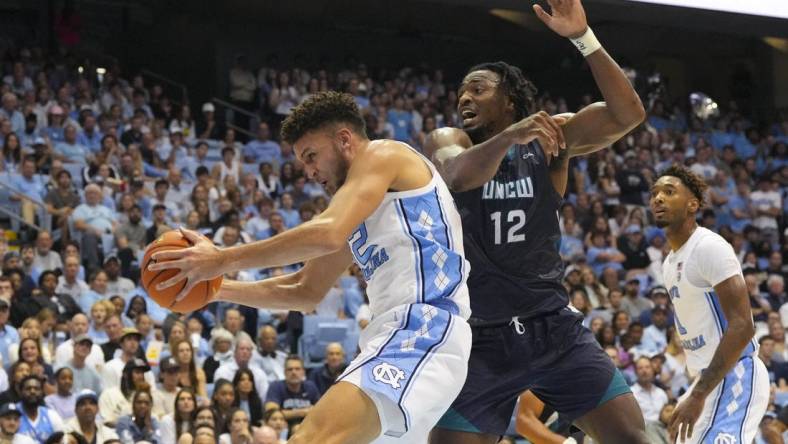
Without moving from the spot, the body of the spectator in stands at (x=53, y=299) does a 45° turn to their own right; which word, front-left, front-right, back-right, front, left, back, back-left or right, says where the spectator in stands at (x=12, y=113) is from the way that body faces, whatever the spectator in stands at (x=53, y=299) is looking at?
back

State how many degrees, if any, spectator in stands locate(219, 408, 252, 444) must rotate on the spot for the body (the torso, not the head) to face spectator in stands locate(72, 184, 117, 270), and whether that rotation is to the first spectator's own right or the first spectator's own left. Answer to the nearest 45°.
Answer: approximately 135° to the first spectator's own right

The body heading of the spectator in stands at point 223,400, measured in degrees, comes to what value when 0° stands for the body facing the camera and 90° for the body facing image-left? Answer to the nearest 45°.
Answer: approximately 315°

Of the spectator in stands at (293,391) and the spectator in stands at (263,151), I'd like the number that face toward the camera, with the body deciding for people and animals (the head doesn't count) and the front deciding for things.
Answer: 2

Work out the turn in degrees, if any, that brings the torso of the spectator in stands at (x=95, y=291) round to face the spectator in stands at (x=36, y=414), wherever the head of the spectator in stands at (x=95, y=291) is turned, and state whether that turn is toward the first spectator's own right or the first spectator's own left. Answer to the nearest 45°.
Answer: approximately 45° to the first spectator's own right

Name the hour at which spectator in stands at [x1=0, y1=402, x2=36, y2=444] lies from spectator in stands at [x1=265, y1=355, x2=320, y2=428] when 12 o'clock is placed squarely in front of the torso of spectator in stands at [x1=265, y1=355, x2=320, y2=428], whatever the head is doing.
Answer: spectator in stands at [x1=0, y1=402, x2=36, y2=444] is roughly at 2 o'clock from spectator in stands at [x1=265, y1=355, x2=320, y2=428].
